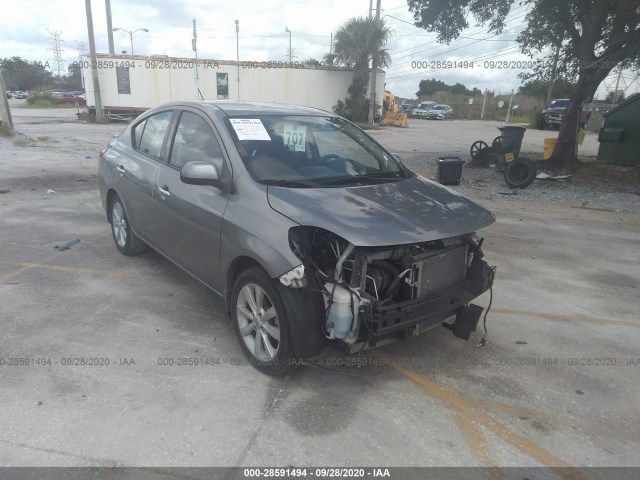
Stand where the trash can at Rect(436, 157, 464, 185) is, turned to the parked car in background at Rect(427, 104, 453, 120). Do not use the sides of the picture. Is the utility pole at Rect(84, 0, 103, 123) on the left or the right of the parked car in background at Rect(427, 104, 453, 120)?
left

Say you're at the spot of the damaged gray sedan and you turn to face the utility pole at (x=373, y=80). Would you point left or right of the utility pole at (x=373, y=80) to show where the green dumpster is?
right

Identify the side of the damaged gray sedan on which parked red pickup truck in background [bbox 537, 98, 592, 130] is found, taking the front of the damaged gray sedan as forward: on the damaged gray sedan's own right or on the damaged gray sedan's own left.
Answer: on the damaged gray sedan's own left

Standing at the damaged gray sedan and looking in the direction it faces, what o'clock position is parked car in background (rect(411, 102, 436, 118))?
The parked car in background is roughly at 8 o'clock from the damaged gray sedan.

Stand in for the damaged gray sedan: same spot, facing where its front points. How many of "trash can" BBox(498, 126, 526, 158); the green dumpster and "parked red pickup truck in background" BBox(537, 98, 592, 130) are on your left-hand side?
3

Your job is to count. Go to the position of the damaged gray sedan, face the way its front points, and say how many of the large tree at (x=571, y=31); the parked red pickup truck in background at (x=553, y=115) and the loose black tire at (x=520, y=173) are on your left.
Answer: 3

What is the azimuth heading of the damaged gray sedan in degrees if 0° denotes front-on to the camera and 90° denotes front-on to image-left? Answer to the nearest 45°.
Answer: approximately 315°

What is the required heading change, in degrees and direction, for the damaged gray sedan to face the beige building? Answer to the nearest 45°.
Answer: approximately 135° to its left

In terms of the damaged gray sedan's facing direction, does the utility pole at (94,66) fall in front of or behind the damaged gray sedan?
behind

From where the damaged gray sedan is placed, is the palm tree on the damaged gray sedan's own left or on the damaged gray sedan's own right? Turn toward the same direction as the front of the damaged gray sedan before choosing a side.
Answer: on the damaged gray sedan's own left

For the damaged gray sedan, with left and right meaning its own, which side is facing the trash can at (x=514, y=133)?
left

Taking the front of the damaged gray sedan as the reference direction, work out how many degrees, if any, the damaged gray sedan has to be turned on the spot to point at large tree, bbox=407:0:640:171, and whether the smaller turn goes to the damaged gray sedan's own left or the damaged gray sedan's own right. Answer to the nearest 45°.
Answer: approximately 90° to the damaged gray sedan's own left
